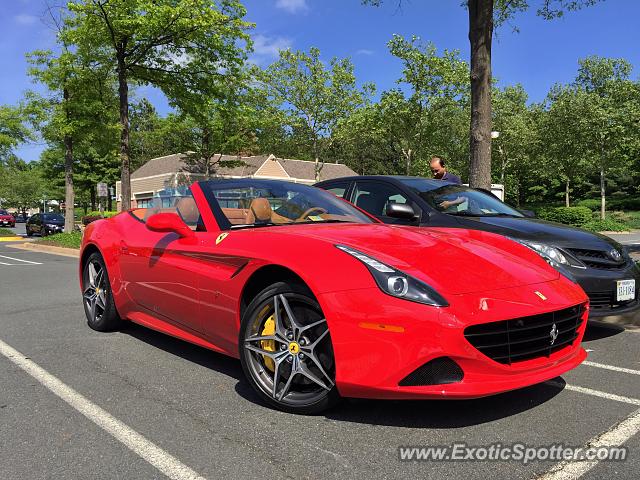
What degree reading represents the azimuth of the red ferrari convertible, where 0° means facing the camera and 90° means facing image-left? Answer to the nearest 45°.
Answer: approximately 315°

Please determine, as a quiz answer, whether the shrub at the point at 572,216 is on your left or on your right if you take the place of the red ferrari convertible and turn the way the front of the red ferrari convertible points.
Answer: on your left

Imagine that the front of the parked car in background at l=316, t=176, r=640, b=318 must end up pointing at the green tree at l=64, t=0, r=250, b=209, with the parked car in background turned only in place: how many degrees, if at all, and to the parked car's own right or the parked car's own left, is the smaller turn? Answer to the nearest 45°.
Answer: approximately 180°

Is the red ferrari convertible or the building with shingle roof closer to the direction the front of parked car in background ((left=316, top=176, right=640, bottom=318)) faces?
the red ferrari convertible

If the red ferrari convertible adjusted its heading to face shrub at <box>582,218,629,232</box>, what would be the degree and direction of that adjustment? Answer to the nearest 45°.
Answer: approximately 90° to its left

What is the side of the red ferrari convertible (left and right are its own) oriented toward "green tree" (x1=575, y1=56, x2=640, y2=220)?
left

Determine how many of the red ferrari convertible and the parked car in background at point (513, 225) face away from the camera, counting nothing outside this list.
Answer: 0

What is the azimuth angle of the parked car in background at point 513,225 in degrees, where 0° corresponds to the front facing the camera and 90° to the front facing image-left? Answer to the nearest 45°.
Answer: approximately 315°

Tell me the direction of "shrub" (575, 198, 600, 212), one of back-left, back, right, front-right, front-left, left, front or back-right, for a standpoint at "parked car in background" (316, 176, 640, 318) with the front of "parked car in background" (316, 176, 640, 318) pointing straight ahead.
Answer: back-left

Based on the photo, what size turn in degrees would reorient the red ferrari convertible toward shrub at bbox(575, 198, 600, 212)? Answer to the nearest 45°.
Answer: approximately 90° to its left
